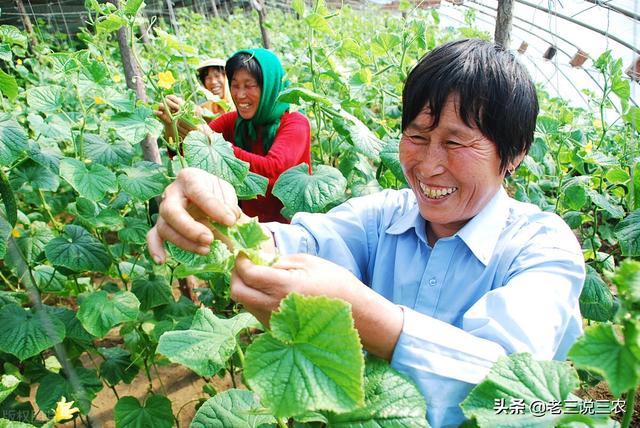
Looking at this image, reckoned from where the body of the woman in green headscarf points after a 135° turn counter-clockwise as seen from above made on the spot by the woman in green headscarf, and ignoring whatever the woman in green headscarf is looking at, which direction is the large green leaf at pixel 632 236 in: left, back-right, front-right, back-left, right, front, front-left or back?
front-right

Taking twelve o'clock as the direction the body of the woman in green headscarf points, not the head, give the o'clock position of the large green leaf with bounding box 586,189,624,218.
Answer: The large green leaf is roughly at 9 o'clock from the woman in green headscarf.

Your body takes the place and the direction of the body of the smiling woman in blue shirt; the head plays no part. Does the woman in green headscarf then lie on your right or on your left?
on your right

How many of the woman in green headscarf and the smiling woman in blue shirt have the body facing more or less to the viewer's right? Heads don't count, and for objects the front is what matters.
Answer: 0

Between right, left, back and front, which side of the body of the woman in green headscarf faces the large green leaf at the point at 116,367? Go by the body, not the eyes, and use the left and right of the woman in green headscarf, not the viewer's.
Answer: front

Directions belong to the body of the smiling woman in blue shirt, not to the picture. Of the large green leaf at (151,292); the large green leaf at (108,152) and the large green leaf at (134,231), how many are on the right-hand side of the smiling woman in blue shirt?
3

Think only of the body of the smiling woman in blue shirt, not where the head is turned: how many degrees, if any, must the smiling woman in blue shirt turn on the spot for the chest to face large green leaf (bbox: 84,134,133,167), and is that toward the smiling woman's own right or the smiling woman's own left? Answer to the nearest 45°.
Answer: approximately 90° to the smiling woman's own right

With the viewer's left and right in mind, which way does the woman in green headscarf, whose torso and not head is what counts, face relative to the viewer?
facing the viewer and to the left of the viewer

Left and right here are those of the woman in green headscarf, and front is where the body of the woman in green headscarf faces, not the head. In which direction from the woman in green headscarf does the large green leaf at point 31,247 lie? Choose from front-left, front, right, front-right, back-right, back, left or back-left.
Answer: front
